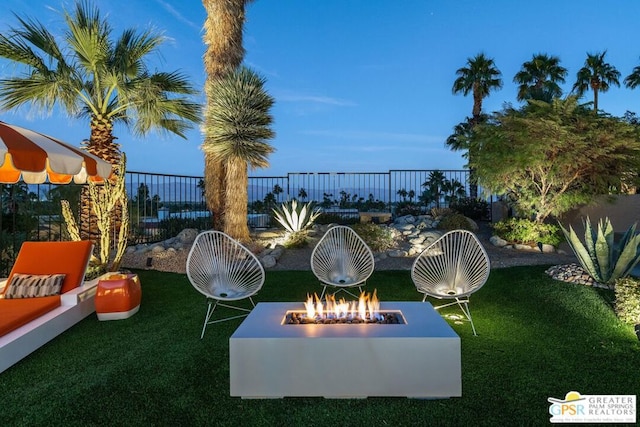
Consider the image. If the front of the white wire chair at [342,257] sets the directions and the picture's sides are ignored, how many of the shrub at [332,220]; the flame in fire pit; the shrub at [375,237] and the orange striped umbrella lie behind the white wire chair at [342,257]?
2

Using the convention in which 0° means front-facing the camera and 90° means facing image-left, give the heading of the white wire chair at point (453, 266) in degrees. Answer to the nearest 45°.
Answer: approximately 45°

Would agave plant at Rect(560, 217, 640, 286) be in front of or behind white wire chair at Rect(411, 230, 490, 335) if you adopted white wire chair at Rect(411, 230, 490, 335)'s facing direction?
behind

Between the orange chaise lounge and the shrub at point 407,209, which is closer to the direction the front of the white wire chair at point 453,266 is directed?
the orange chaise lounge

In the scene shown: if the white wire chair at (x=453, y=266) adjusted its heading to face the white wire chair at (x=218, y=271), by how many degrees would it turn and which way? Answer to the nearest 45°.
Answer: approximately 45° to its right

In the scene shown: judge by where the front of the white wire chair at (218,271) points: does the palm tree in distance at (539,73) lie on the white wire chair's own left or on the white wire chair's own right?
on the white wire chair's own left
